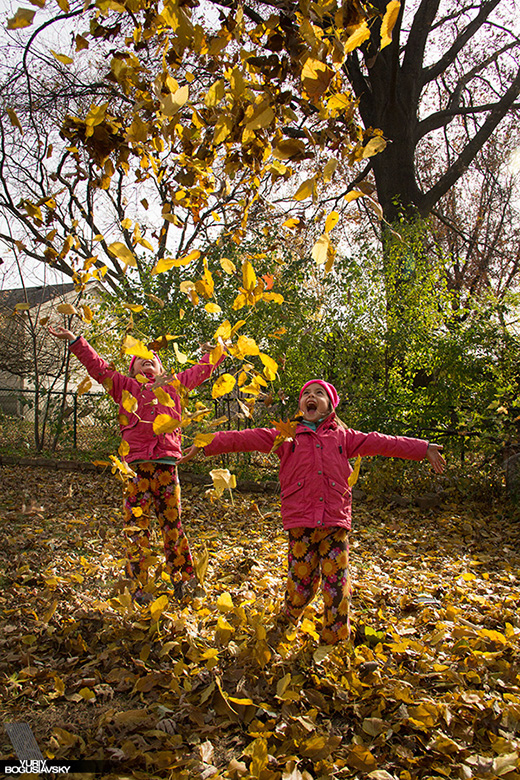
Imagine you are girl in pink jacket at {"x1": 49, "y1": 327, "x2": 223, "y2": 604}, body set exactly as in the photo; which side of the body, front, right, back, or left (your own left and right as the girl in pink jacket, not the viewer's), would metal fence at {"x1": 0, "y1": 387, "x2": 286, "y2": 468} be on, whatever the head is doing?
back

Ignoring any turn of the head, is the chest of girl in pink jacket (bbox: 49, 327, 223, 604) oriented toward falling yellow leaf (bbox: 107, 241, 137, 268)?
yes

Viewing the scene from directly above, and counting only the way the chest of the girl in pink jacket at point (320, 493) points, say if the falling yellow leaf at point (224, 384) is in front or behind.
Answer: in front

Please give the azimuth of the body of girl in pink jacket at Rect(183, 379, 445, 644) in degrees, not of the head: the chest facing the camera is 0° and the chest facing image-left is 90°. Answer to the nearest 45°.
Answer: approximately 0°

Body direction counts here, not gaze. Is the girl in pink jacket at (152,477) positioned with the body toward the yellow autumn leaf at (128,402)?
yes

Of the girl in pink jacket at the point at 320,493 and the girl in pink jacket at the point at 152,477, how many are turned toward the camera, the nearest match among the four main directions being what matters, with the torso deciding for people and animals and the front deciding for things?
2

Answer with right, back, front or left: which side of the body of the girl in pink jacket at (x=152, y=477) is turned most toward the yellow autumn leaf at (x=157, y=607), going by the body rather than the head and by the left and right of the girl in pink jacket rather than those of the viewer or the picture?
front

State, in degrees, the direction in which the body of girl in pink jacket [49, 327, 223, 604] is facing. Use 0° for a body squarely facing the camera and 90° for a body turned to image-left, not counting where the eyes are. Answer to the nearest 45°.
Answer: approximately 0°

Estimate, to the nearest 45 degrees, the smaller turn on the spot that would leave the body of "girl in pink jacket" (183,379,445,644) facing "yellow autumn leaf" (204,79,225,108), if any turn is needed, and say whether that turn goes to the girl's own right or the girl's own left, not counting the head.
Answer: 0° — they already face it
